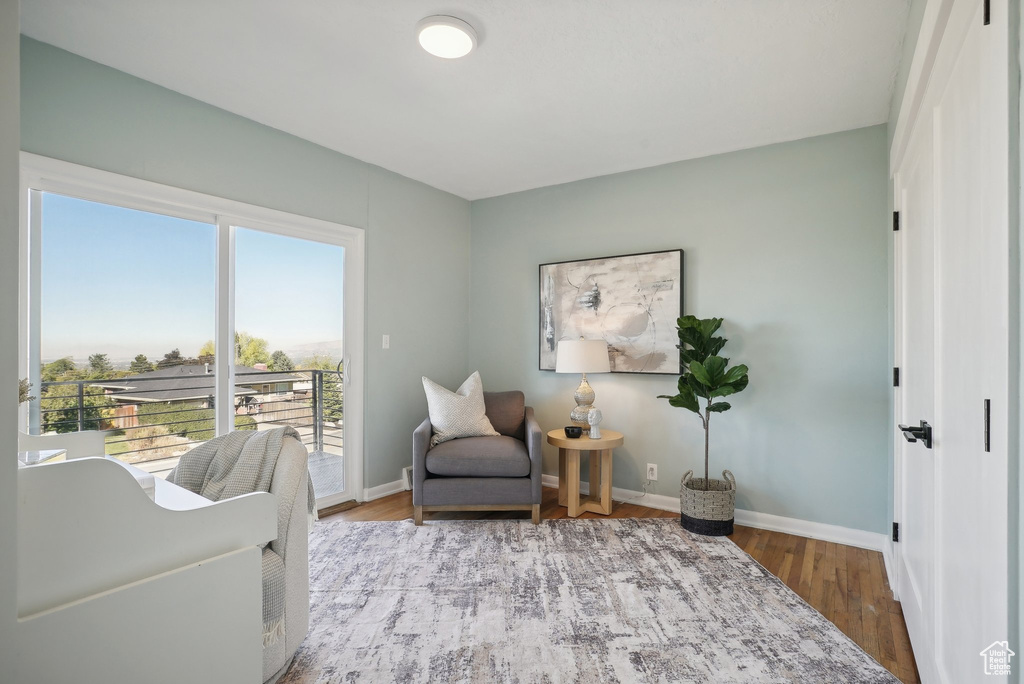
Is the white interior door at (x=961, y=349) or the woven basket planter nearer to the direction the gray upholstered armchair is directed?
the white interior door

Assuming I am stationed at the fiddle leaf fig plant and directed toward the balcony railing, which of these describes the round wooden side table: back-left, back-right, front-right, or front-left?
front-right

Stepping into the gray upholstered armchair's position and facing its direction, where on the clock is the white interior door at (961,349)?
The white interior door is roughly at 11 o'clock from the gray upholstered armchair.

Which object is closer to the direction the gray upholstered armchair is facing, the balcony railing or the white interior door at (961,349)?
the white interior door

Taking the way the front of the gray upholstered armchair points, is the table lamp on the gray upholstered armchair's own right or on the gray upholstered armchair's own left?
on the gray upholstered armchair's own left

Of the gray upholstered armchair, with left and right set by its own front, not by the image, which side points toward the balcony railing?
right

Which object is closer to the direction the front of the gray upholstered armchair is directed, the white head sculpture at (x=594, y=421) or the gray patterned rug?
the gray patterned rug

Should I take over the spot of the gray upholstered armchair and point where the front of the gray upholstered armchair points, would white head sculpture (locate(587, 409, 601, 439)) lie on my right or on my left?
on my left

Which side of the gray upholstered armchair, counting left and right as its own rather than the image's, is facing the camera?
front

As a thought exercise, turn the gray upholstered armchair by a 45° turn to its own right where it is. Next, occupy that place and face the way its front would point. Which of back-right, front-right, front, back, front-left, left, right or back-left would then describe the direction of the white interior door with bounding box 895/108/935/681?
left

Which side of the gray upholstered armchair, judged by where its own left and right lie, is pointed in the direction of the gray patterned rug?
front
